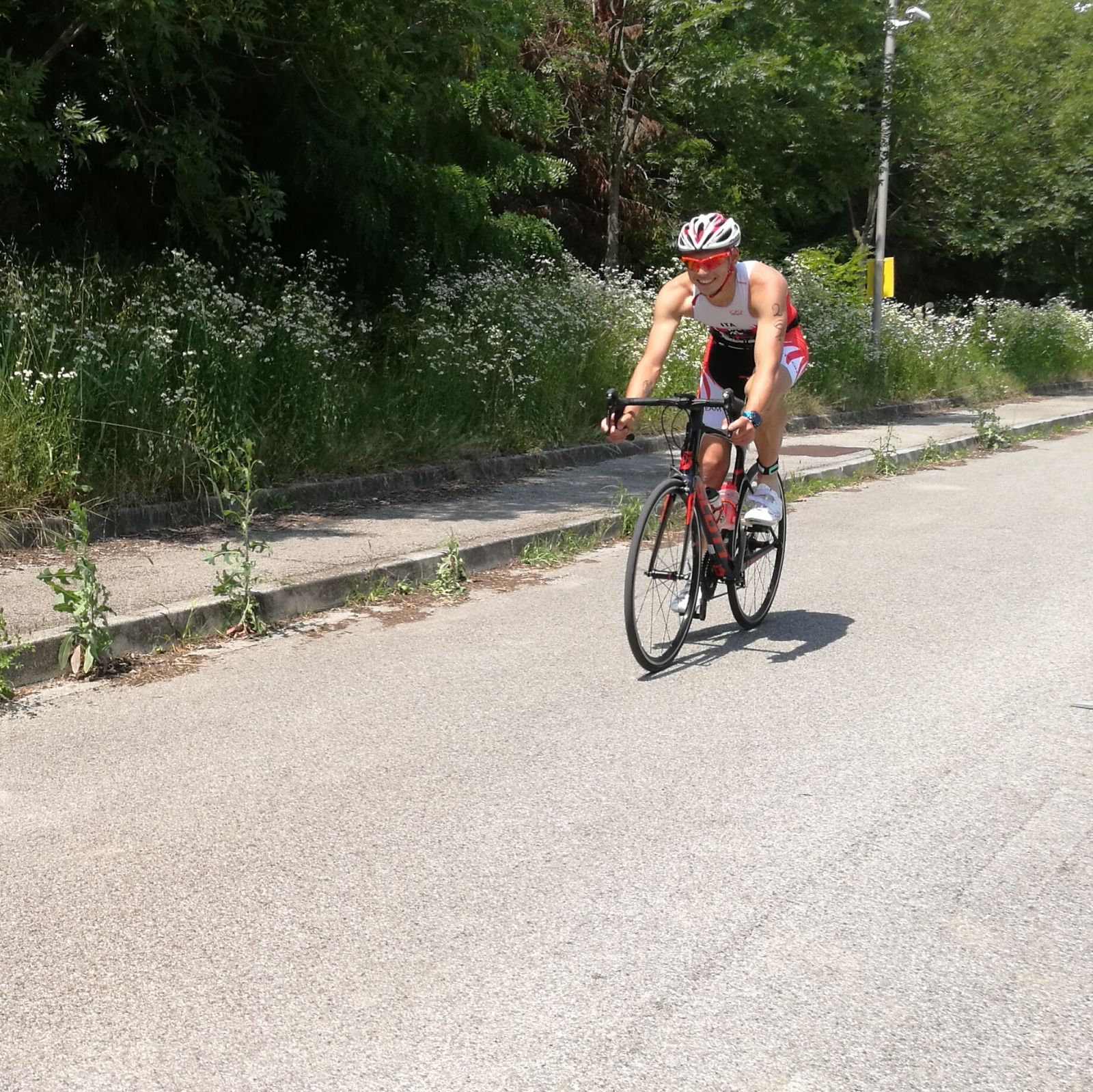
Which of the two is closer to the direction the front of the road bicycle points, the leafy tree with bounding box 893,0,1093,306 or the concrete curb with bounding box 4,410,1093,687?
the concrete curb

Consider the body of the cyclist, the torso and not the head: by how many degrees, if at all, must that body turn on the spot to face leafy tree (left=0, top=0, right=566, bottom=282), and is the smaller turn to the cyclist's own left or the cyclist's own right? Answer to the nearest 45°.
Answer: approximately 90° to the cyclist's own right

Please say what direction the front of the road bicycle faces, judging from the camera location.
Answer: facing the viewer and to the left of the viewer

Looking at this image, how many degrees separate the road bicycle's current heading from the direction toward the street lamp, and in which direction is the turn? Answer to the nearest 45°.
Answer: approximately 135° to its right

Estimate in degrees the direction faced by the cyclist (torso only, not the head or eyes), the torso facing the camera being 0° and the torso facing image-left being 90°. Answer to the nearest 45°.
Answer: approximately 45°

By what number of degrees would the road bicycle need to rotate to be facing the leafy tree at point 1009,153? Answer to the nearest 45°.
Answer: approximately 135° to its right

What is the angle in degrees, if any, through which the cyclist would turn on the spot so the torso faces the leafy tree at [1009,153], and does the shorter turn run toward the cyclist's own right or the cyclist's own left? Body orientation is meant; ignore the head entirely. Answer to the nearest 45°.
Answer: approximately 135° to the cyclist's own right

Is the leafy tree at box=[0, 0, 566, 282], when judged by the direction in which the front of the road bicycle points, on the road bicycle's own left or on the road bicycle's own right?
on the road bicycle's own right

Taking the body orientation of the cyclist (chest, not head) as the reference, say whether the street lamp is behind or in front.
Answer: behind
